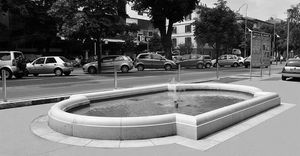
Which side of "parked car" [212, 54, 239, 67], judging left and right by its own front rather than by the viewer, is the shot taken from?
left

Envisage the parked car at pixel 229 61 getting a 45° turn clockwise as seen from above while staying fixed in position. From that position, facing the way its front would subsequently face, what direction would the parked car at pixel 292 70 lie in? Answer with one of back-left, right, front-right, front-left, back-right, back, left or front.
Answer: back-left

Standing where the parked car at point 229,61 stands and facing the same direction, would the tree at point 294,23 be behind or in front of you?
behind

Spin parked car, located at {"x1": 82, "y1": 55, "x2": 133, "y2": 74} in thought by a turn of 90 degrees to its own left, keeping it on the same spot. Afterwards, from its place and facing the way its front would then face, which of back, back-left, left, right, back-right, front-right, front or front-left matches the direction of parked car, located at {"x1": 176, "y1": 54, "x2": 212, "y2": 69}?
back-left

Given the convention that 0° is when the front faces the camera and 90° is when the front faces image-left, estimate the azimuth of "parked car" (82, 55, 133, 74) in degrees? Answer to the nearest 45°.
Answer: approximately 90°

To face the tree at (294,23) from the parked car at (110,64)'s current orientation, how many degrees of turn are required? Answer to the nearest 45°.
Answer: approximately 135° to its right
